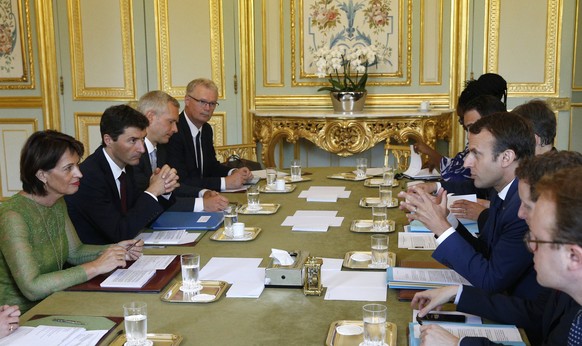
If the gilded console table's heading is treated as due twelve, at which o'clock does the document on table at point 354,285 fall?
The document on table is roughly at 12 o'clock from the gilded console table.

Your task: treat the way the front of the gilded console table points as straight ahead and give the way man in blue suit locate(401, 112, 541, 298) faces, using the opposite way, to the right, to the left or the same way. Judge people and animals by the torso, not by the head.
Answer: to the right

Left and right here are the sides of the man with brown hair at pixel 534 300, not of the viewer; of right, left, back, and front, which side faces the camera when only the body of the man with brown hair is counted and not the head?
left

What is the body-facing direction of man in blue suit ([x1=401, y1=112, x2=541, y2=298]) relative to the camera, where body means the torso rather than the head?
to the viewer's left

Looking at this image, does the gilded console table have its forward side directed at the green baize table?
yes

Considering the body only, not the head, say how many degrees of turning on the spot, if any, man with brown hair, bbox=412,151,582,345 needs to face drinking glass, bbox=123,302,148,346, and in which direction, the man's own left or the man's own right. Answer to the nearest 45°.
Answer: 0° — they already face it

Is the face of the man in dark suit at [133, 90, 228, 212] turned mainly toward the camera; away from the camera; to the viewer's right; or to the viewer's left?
to the viewer's right

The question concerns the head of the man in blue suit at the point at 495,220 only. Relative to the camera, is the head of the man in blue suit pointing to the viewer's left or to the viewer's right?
to the viewer's left

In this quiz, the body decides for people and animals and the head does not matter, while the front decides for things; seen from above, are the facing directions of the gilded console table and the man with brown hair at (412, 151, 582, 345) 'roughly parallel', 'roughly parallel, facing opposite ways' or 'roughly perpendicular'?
roughly perpendicular
